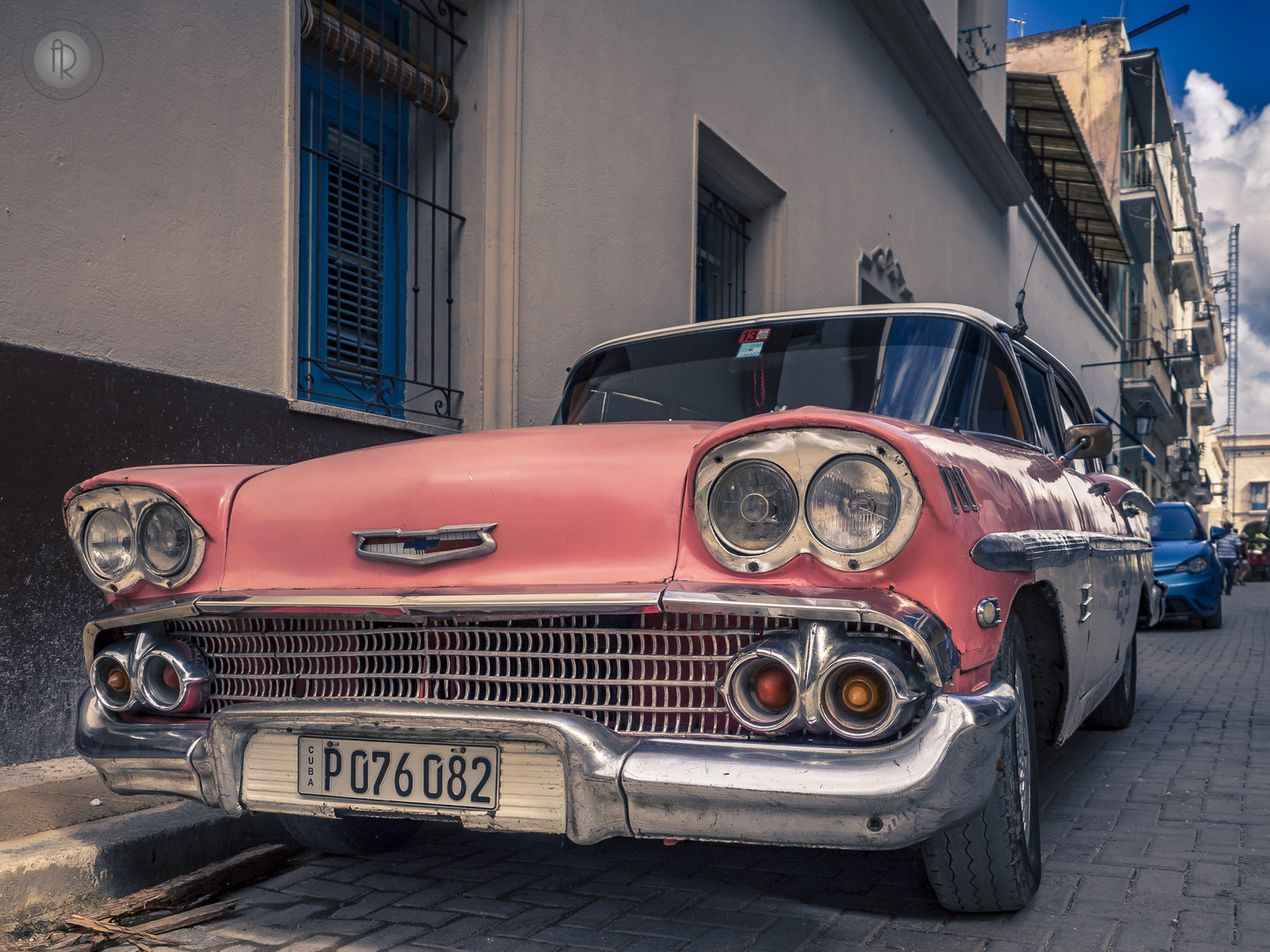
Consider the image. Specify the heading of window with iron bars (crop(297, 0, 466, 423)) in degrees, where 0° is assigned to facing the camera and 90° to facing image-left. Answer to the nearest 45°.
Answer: approximately 315°

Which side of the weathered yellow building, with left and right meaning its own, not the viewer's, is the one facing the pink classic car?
right

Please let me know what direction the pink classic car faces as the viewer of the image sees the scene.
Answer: facing the viewer and to the left of the viewer

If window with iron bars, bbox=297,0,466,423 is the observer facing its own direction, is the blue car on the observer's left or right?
on its left

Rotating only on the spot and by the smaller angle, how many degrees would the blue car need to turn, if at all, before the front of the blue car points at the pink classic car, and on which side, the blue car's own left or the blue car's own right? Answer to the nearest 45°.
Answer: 0° — it already faces it

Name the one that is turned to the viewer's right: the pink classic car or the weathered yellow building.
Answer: the weathered yellow building

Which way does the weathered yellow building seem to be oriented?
to the viewer's right

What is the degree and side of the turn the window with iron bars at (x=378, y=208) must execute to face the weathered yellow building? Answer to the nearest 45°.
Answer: approximately 90° to its left

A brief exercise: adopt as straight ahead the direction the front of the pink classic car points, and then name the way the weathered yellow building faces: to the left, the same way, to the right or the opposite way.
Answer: to the left

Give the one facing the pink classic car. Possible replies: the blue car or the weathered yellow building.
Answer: the blue car

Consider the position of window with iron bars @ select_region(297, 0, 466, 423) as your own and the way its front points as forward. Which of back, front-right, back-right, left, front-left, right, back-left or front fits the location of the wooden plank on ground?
front-right

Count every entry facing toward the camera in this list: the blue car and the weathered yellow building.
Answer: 1

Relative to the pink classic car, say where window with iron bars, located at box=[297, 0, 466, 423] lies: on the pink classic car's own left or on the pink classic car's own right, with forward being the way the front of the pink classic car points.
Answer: on the pink classic car's own right

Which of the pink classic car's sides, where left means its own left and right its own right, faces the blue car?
back
